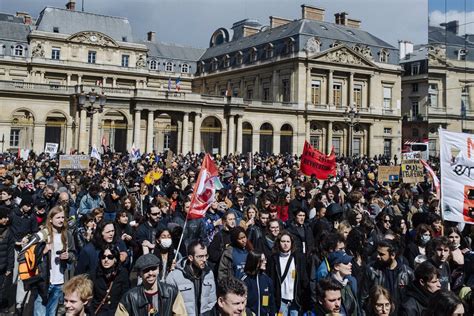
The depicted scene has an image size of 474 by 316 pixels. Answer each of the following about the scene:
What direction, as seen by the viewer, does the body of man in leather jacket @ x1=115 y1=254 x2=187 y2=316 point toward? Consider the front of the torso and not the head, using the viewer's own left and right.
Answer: facing the viewer

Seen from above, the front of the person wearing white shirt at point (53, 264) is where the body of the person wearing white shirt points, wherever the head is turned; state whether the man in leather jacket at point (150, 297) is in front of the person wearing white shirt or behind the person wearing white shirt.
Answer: in front

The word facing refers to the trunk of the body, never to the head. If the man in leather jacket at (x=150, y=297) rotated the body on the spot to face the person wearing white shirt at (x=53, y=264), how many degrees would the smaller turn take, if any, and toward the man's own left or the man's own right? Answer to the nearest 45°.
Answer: approximately 135° to the man's own right

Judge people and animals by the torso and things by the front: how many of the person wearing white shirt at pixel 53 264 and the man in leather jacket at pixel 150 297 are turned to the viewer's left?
0

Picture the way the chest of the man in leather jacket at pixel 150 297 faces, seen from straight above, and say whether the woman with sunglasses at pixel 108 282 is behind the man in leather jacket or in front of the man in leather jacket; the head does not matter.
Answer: behind

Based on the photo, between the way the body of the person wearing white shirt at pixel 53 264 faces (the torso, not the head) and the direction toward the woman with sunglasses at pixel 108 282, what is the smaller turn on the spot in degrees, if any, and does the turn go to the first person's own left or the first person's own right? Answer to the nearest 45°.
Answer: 0° — they already face them

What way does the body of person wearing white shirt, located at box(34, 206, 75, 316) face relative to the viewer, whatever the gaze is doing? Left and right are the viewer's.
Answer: facing the viewer and to the right of the viewer
